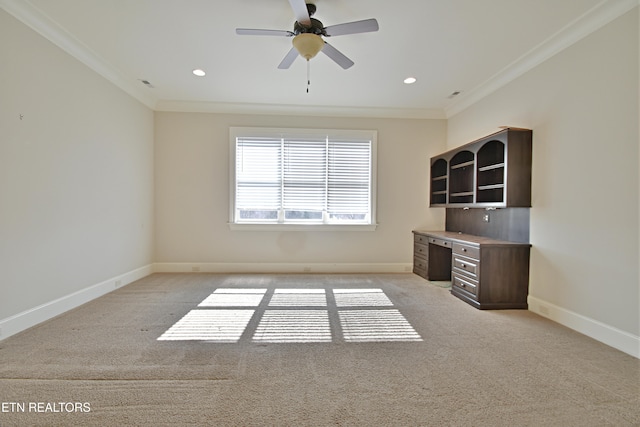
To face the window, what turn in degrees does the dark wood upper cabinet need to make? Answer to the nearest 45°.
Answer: approximately 45° to its right

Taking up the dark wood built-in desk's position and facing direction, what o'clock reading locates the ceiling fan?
The ceiling fan is roughly at 12 o'clock from the dark wood built-in desk.

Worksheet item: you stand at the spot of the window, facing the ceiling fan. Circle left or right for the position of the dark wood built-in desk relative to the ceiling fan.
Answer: left

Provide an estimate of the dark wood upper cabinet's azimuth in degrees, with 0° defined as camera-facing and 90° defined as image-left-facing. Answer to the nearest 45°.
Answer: approximately 45°

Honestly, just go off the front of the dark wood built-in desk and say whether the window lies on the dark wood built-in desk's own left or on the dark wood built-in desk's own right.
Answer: on the dark wood built-in desk's own right
